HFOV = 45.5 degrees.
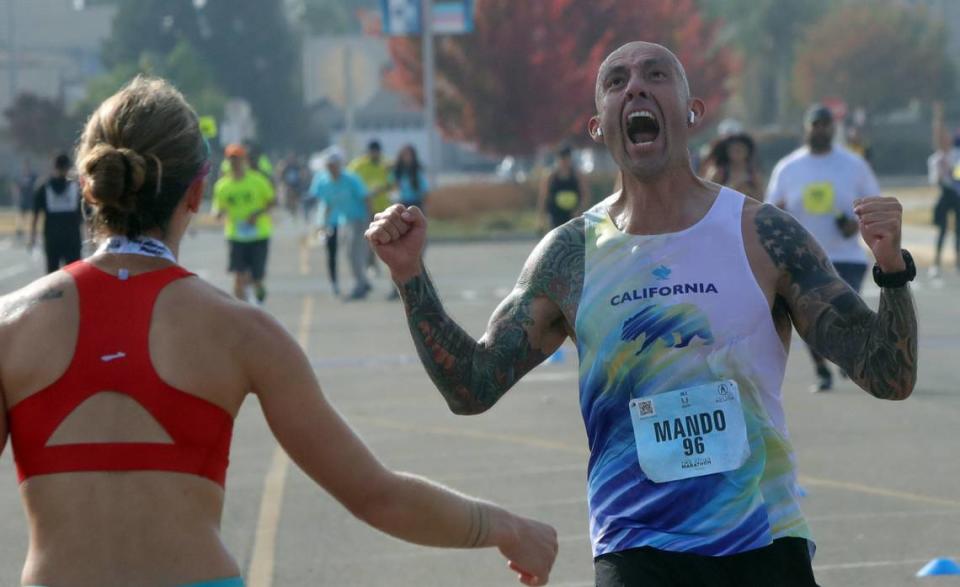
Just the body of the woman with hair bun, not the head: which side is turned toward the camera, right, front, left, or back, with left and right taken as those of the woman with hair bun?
back

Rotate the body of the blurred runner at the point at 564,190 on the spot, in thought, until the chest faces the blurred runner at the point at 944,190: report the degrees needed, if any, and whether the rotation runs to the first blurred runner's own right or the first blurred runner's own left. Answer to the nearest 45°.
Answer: approximately 135° to the first blurred runner's own left

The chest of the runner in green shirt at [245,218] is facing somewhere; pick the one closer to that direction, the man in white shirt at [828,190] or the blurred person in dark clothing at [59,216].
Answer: the man in white shirt

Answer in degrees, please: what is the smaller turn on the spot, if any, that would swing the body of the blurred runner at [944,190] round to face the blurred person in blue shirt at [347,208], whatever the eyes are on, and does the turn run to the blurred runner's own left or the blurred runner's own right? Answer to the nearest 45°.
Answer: approximately 45° to the blurred runner's own right

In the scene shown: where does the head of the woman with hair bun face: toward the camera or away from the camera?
away from the camera
